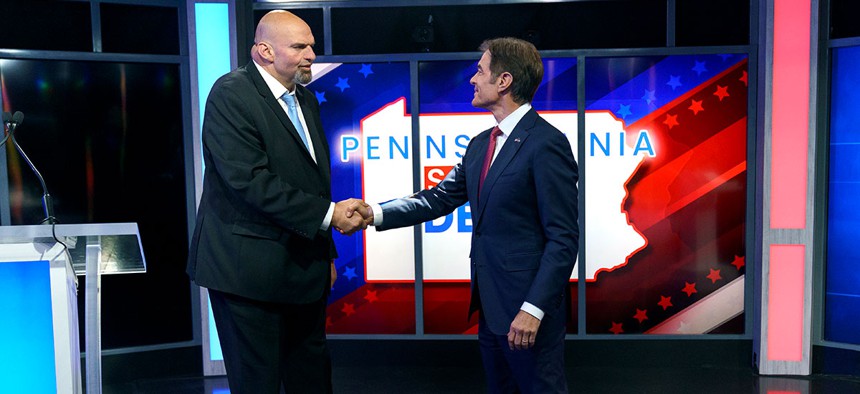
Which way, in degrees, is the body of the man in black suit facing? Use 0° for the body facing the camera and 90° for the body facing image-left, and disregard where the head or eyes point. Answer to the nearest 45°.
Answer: approximately 315°

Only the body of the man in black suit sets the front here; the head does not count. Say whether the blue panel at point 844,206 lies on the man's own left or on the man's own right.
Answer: on the man's own left

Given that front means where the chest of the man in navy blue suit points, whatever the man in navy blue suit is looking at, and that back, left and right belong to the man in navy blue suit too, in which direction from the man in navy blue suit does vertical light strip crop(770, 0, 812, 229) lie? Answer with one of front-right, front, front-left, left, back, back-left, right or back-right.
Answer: back

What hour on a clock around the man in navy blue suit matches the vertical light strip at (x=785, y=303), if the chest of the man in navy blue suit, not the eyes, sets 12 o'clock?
The vertical light strip is roughly at 6 o'clock from the man in navy blue suit.

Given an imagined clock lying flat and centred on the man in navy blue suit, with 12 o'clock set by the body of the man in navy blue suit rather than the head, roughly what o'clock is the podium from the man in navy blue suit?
The podium is roughly at 1 o'clock from the man in navy blue suit.

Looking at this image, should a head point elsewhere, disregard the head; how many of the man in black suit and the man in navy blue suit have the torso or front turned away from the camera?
0

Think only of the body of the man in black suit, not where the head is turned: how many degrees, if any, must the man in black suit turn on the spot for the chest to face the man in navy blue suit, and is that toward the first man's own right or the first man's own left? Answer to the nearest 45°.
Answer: approximately 45° to the first man's own left

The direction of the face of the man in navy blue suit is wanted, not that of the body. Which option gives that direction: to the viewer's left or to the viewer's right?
to the viewer's left

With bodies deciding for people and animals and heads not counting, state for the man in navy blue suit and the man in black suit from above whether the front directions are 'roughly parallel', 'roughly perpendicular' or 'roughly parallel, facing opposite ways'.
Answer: roughly perpendicular

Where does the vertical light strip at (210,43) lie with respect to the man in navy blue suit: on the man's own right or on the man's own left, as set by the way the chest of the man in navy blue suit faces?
on the man's own right

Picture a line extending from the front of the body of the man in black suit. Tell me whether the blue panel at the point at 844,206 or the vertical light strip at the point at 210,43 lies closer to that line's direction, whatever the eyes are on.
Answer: the blue panel

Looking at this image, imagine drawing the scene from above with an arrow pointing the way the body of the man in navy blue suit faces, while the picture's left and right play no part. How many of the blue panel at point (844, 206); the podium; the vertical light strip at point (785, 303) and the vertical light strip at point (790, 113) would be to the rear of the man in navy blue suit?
3

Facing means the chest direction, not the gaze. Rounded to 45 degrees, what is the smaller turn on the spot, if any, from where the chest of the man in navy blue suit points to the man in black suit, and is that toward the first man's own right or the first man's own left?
approximately 45° to the first man's own right

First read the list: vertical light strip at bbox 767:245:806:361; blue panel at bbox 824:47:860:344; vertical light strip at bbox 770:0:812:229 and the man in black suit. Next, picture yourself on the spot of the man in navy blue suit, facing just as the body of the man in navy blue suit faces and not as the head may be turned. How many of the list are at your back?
3

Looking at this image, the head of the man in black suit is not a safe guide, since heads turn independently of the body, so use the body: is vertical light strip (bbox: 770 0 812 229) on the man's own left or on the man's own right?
on the man's own left

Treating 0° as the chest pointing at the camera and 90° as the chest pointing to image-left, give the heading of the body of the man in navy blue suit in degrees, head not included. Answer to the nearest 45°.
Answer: approximately 45°

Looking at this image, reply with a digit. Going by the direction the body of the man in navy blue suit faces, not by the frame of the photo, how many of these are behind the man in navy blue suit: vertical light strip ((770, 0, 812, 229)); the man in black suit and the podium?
1
